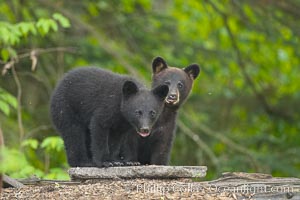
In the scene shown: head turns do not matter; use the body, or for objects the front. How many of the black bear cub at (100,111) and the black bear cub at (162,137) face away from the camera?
0

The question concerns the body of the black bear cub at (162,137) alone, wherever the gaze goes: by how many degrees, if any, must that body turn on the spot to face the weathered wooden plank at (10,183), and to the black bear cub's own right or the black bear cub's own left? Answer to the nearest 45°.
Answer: approximately 45° to the black bear cub's own right

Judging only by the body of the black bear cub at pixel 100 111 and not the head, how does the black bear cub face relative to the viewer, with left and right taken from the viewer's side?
facing the viewer and to the right of the viewer

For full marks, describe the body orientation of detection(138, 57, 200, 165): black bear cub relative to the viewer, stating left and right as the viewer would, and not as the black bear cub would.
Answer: facing the viewer

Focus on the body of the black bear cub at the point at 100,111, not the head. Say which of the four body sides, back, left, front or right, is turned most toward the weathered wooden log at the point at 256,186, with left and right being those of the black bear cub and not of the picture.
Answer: front

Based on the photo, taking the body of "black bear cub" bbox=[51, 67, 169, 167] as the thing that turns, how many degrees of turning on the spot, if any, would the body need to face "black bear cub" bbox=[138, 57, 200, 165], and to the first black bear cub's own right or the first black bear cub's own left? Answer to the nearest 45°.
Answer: approximately 90° to the first black bear cub's own left

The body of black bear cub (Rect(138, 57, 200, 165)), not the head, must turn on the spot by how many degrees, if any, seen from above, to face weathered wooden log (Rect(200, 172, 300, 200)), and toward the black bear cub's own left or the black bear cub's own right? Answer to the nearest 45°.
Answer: approximately 45° to the black bear cub's own left

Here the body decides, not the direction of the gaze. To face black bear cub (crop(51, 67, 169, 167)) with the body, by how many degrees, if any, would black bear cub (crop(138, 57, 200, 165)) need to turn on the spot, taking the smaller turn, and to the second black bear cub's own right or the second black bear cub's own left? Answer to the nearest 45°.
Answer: approximately 45° to the second black bear cub's own right
